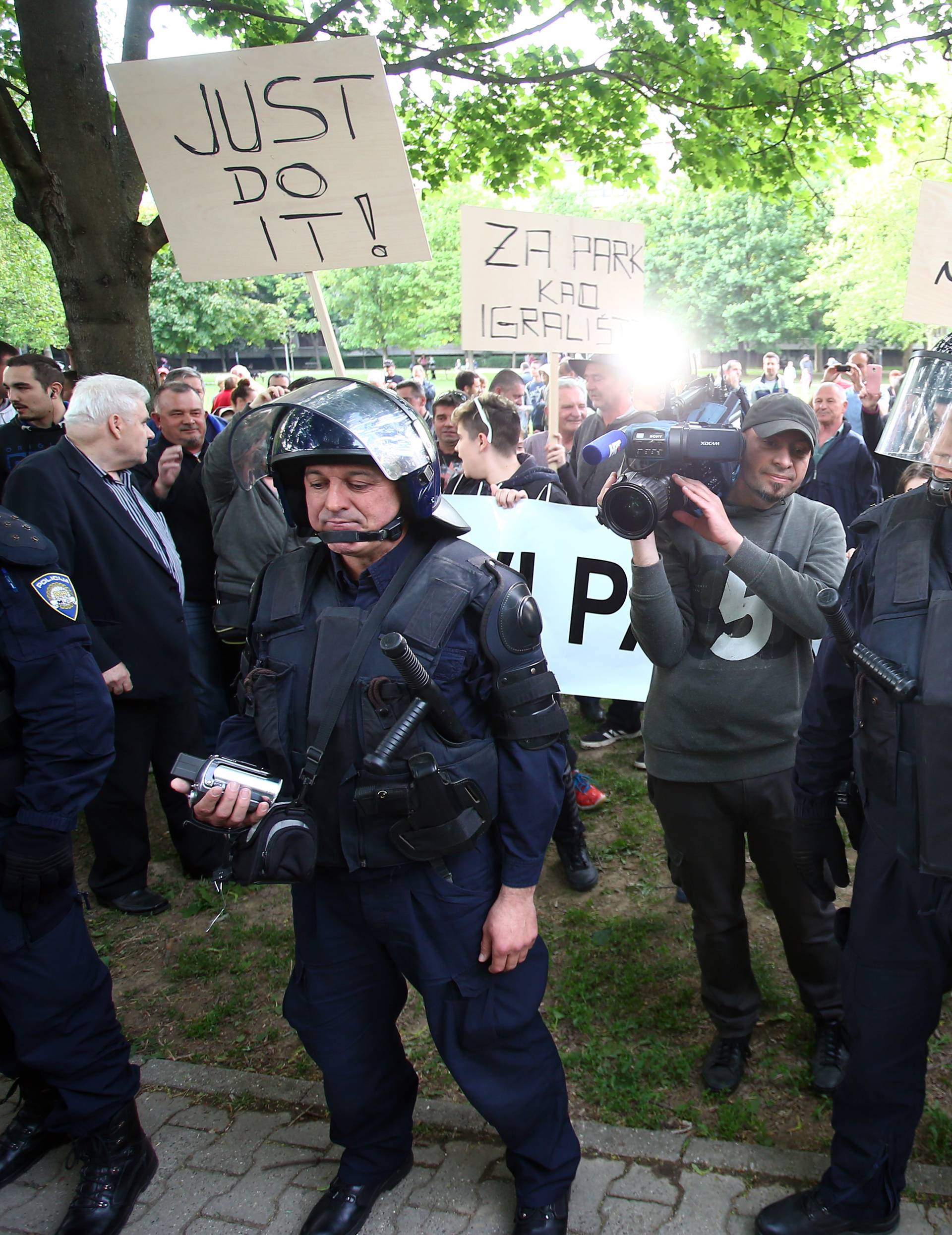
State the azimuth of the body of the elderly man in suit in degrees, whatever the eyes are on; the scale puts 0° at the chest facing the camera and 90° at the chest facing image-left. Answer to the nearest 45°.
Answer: approximately 315°

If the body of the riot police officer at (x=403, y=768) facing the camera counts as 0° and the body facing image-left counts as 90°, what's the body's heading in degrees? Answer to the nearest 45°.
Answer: approximately 45°

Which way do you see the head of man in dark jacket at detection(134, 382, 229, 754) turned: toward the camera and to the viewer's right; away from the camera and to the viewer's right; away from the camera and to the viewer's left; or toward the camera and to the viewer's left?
toward the camera and to the viewer's right

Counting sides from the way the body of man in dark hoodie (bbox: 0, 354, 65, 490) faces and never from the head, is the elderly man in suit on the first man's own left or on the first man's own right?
on the first man's own left

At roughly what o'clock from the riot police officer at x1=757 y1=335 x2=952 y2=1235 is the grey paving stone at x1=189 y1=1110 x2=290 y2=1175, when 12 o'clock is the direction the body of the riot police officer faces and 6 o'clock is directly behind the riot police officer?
The grey paving stone is roughly at 1 o'clock from the riot police officer.

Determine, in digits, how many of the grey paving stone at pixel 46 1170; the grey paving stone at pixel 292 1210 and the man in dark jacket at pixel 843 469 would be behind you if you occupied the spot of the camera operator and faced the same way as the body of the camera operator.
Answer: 1

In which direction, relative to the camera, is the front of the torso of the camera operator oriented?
toward the camera

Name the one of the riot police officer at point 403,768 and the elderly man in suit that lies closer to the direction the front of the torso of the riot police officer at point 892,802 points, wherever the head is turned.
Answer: the riot police officer

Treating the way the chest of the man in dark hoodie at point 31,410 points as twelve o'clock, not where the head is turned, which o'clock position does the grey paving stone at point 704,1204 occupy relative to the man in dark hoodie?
The grey paving stone is roughly at 10 o'clock from the man in dark hoodie.

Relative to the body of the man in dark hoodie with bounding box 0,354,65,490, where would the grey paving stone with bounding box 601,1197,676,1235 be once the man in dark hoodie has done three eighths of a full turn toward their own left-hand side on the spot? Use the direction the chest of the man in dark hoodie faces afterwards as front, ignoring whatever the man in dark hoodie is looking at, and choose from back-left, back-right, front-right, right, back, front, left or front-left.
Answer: right

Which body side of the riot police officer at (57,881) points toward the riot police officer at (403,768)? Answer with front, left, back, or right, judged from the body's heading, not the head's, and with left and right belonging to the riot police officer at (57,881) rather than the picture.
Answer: left

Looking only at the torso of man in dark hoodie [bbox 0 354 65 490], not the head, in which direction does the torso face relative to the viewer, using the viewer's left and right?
facing the viewer and to the left of the viewer
